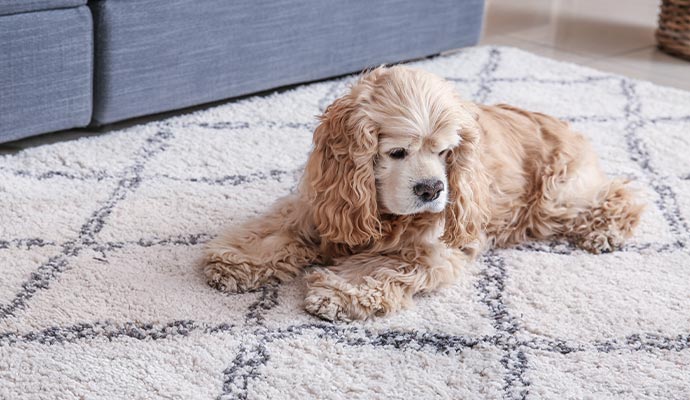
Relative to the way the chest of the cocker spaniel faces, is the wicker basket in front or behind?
behind

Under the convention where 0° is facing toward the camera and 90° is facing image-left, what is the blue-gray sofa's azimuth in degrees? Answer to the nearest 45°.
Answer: approximately 315°

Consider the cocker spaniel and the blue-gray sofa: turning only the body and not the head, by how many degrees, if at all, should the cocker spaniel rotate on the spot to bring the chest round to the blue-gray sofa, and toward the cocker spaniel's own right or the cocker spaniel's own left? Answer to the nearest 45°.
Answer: approximately 90° to the cocker spaniel's own right

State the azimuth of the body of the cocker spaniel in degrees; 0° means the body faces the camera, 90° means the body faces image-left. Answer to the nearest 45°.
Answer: approximately 45°
